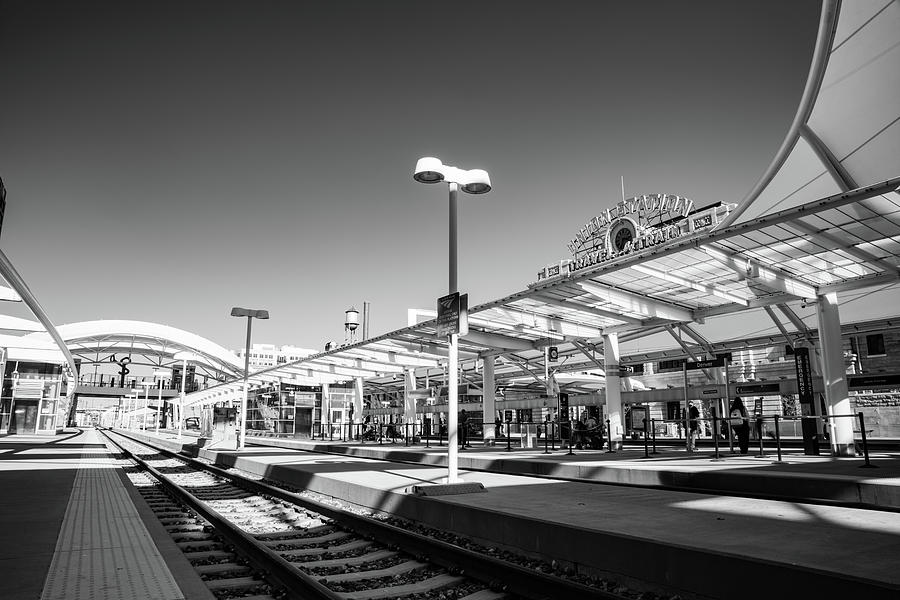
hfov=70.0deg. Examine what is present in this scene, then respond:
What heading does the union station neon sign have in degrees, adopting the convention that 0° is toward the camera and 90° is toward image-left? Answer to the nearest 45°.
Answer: approximately 45°

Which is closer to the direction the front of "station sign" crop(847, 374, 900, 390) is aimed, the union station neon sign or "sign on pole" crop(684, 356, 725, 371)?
the sign on pole

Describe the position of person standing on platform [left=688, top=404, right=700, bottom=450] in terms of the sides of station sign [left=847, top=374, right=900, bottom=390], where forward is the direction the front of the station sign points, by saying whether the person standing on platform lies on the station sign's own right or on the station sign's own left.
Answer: on the station sign's own right

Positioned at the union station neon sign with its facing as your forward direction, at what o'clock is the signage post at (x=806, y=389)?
The signage post is roughly at 10 o'clock from the union station neon sign.

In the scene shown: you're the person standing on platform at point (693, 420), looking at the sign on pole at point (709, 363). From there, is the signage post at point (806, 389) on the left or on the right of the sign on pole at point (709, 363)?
left

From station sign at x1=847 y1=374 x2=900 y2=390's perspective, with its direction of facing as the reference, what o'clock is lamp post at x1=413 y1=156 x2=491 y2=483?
The lamp post is roughly at 1 o'clock from the station sign.

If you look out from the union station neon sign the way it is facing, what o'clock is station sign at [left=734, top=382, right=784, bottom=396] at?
The station sign is roughly at 10 o'clock from the union station neon sign.

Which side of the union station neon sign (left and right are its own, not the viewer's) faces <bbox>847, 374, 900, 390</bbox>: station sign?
left

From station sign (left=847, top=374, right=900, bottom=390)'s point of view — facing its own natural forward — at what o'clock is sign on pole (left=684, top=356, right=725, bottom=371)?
The sign on pole is roughly at 2 o'clock from the station sign.

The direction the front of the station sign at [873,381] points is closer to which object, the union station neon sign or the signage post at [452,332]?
the signage post
